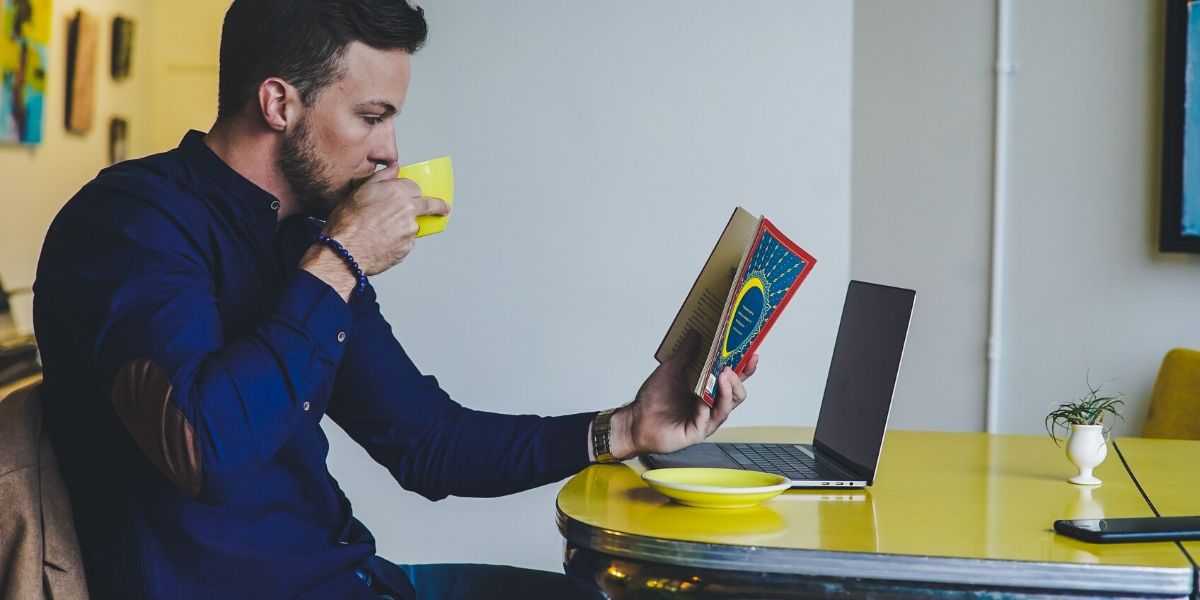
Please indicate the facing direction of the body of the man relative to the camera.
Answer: to the viewer's right

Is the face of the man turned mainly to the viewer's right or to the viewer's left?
to the viewer's right

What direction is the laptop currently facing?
to the viewer's left

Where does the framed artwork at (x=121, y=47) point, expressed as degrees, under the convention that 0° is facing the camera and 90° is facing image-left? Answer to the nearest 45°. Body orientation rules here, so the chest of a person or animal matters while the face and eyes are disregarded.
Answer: approximately 315°

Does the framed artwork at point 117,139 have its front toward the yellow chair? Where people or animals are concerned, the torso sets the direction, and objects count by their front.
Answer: yes

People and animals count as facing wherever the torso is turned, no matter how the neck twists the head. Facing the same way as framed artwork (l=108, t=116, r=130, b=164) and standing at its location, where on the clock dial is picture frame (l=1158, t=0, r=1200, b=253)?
The picture frame is roughly at 12 o'clock from the framed artwork.
